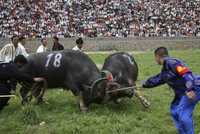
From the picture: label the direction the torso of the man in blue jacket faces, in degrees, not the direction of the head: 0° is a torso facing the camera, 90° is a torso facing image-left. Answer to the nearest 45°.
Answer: approximately 90°

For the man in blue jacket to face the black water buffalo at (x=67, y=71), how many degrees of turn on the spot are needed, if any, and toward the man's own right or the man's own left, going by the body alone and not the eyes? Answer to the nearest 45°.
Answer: approximately 45° to the man's own right

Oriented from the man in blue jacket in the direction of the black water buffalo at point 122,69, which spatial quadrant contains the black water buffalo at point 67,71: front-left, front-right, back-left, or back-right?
front-left

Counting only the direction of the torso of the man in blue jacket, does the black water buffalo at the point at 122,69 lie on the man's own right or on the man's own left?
on the man's own right
